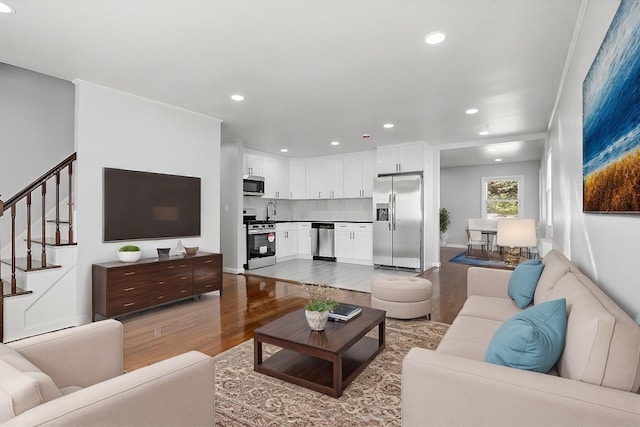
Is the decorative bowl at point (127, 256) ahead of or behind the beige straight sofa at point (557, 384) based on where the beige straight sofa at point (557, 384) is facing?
ahead

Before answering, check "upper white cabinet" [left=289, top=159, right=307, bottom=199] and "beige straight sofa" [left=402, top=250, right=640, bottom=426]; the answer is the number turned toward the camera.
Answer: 1

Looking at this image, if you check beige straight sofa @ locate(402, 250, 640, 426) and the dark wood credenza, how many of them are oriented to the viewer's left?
1

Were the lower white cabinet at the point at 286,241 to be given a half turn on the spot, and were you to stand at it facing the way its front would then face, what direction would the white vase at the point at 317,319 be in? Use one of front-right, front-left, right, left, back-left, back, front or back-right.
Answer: back-left

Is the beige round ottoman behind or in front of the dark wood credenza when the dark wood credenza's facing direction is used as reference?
in front

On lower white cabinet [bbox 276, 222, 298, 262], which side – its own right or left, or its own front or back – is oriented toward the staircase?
right

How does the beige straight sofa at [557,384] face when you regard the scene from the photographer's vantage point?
facing to the left of the viewer

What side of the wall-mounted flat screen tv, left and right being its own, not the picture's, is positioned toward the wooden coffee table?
front

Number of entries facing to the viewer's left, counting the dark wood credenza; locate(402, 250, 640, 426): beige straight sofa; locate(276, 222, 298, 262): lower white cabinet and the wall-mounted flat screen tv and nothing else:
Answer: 1

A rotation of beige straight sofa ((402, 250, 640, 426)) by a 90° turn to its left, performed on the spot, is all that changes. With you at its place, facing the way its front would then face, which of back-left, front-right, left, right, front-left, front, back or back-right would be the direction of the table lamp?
back

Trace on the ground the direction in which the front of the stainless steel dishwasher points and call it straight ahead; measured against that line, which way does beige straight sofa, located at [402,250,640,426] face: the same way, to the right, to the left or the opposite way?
to the right

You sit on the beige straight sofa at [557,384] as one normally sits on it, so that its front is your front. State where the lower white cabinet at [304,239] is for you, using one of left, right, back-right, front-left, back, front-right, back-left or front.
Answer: front-right

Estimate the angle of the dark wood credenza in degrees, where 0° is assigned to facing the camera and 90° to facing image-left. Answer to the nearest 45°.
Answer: approximately 315°
